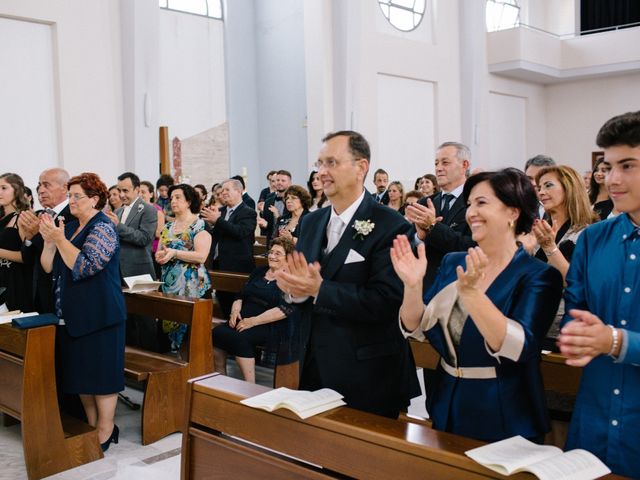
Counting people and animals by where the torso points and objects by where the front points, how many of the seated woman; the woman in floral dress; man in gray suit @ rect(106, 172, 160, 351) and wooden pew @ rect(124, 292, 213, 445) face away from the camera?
0

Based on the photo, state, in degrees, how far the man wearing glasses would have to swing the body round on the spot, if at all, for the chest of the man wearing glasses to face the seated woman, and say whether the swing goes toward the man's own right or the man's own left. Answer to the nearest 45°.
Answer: approximately 135° to the man's own right

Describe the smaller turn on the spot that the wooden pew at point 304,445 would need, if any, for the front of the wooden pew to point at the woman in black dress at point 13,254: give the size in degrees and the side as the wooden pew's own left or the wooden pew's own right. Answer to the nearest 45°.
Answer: approximately 90° to the wooden pew's own right

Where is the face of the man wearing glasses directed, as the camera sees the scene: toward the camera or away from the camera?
toward the camera

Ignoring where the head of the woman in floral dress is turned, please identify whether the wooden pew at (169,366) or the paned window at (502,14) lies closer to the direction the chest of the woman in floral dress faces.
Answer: the wooden pew

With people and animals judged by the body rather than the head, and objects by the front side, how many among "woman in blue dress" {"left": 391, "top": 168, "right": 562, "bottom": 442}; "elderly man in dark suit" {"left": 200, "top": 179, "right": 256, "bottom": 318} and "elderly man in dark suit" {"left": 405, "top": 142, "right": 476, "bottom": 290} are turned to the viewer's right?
0

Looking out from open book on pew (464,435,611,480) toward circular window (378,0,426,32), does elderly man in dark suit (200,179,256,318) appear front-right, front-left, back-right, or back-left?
front-left

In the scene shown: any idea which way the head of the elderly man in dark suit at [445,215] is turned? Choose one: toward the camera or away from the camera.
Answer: toward the camera

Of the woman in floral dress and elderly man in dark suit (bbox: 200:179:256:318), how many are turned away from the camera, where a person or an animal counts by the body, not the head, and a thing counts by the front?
0

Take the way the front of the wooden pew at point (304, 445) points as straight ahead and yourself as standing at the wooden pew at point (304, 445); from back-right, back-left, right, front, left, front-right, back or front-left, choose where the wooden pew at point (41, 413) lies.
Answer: right

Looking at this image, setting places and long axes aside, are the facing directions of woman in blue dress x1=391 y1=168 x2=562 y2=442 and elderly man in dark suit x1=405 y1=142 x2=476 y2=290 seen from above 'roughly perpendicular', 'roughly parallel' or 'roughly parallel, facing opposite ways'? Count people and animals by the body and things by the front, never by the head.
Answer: roughly parallel

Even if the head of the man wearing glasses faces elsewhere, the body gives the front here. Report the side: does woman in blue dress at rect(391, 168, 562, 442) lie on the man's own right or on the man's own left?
on the man's own left

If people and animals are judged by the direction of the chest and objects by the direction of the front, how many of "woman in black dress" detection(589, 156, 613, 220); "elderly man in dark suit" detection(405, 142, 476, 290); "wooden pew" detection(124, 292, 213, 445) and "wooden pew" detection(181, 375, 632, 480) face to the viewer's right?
0

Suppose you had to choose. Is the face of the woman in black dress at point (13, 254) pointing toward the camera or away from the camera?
toward the camera

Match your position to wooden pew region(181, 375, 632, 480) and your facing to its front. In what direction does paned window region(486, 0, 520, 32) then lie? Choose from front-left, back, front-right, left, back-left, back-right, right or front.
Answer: back-right
